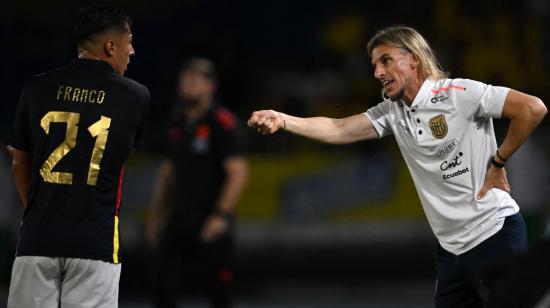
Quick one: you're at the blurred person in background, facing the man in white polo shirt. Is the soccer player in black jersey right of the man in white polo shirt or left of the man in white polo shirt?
right

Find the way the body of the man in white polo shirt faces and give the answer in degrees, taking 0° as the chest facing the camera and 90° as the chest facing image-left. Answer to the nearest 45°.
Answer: approximately 45°

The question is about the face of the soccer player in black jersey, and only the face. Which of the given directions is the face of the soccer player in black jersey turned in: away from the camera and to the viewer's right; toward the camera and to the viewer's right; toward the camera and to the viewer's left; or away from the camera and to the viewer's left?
away from the camera and to the viewer's right

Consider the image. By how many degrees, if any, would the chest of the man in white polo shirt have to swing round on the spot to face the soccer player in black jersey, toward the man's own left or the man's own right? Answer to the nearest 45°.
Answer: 0° — they already face them

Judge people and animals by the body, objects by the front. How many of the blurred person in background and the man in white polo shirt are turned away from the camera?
0

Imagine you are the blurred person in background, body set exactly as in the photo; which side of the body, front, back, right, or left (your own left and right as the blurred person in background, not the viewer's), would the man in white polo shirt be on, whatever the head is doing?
left

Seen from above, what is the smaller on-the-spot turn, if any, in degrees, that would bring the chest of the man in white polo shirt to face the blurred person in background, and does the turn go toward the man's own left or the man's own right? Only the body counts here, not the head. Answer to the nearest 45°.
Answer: approximately 90° to the man's own right

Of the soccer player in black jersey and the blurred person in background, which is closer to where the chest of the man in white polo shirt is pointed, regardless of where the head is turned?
the soccer player in black jersey
